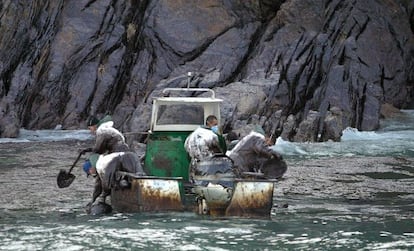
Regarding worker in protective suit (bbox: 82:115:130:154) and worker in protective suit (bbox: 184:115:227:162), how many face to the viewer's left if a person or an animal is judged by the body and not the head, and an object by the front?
1

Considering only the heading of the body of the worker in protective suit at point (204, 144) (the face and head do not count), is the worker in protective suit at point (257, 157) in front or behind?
in front

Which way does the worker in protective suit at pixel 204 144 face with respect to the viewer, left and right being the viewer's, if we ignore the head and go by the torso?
facing away from the viewer and to the right of the viewer

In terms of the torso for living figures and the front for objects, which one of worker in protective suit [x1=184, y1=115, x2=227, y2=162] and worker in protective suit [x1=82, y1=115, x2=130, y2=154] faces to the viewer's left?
worker in protective suit [x1=82, y1=115, x2=130, y2=154]

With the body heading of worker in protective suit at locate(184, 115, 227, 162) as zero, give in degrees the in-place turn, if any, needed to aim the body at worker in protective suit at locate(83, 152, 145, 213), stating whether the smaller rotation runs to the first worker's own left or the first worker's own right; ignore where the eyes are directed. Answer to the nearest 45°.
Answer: approximately 135° to the first worker's own left

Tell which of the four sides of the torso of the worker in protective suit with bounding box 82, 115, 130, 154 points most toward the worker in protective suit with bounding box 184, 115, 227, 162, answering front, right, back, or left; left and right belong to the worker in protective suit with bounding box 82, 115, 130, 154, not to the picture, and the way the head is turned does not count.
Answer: back

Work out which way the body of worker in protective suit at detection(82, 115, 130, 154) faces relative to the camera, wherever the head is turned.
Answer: to the viewer's left

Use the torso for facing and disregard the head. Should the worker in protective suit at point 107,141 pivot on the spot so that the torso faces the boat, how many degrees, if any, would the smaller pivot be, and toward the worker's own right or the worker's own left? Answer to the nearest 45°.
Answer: approximately 135° to the worker's own left
